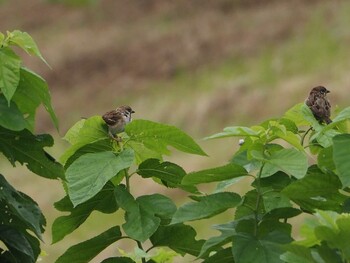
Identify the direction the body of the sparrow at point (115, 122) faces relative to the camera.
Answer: to the viewer's right

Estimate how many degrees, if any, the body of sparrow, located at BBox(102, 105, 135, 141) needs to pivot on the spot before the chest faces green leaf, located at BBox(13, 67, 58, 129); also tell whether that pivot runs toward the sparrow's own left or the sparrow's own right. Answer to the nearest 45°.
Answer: approximately 135° to the sparrow's own right

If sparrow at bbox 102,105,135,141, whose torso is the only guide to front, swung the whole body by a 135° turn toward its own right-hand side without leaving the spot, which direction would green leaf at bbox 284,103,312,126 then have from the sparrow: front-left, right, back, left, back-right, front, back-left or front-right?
back-left

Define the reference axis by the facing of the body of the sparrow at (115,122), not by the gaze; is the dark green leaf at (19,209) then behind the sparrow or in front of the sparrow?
behind
